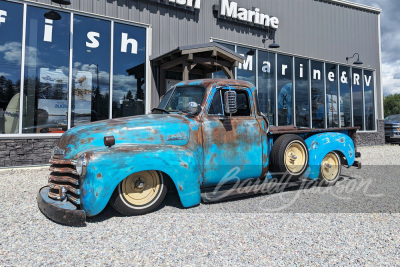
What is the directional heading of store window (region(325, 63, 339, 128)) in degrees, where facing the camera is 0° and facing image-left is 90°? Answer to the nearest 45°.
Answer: approximately 315°

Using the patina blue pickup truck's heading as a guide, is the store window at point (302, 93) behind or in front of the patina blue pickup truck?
behind

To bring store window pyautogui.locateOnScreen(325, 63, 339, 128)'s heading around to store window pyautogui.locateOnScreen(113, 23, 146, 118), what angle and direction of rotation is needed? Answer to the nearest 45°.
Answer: approximately 90° to its right

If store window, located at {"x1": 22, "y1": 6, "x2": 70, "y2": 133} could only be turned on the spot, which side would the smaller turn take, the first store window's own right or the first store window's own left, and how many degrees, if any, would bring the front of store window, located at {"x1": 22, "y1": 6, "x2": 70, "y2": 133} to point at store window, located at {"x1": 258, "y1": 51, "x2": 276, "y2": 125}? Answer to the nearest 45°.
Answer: approximately 45° to the first store window's own left

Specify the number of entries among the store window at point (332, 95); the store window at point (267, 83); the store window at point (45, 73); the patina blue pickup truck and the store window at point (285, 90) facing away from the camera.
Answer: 0

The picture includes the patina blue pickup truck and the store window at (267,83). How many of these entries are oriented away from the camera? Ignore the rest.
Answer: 0

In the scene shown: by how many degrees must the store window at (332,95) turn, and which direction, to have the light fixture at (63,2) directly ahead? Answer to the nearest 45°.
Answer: approximately 90° to its right

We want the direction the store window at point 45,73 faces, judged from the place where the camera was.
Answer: facing the viewer and to the right of the viewer

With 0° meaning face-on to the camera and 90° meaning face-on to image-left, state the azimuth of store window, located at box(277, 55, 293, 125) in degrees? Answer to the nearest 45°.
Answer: approximately 315°

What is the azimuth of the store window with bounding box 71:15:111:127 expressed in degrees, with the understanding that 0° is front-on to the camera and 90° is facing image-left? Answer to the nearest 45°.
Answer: approximately 315°

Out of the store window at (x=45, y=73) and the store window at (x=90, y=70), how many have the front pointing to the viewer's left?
0

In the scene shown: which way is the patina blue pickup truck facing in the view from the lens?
facing the viewer and to the left of the viewer

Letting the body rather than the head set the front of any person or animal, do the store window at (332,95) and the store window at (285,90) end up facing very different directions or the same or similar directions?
same or similar directions

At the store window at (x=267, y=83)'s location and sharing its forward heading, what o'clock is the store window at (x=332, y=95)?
the store window at (x=332, y=95) is roughly at 9 o'clock from the store window at (x=267, y=83).
